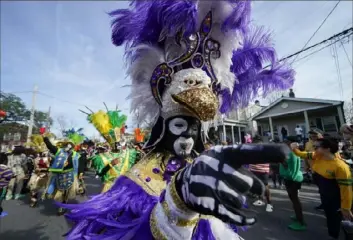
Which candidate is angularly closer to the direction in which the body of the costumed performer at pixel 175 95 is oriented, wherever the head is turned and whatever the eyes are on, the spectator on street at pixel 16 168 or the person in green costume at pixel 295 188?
the person in green costume

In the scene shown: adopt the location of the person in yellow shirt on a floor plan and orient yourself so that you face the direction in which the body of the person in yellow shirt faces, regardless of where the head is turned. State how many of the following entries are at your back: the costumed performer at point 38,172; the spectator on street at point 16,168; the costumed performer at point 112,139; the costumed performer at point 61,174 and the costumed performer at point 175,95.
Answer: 0

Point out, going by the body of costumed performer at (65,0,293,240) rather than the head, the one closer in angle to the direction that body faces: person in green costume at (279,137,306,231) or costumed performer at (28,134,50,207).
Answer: the person in green costume

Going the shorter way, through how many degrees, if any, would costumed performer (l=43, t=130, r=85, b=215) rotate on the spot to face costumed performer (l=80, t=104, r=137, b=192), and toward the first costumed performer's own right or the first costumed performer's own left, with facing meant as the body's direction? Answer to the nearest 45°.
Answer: approximately 45° to the first costumed performer's own left

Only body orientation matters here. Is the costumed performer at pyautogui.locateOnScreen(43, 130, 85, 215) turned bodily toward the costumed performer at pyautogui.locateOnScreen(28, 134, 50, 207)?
no

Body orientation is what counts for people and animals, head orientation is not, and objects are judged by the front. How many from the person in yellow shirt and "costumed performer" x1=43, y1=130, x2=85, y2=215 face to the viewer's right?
0

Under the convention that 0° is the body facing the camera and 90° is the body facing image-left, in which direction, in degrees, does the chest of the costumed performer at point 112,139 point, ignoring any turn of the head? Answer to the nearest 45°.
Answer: approximately 315°

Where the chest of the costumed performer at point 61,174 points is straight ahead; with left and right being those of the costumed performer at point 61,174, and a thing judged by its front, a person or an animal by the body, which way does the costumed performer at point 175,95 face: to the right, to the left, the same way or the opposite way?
the same way

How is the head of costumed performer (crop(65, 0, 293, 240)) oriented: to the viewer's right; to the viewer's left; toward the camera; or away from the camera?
toward the camera

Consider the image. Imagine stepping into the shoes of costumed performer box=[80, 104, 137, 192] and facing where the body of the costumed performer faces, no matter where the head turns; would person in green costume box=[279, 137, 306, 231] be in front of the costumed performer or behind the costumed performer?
in front

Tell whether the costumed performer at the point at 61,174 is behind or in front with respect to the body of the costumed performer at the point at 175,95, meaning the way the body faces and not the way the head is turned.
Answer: behind

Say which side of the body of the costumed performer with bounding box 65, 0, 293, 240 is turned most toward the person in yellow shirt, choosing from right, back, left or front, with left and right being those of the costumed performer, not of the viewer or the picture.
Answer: left

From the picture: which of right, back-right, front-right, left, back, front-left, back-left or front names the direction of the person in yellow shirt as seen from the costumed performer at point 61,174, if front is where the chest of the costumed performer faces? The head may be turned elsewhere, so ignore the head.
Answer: front-left

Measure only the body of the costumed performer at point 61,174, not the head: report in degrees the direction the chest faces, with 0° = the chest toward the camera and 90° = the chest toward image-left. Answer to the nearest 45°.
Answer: approximately 0°

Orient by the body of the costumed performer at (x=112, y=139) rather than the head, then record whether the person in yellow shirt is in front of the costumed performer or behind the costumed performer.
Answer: in front
